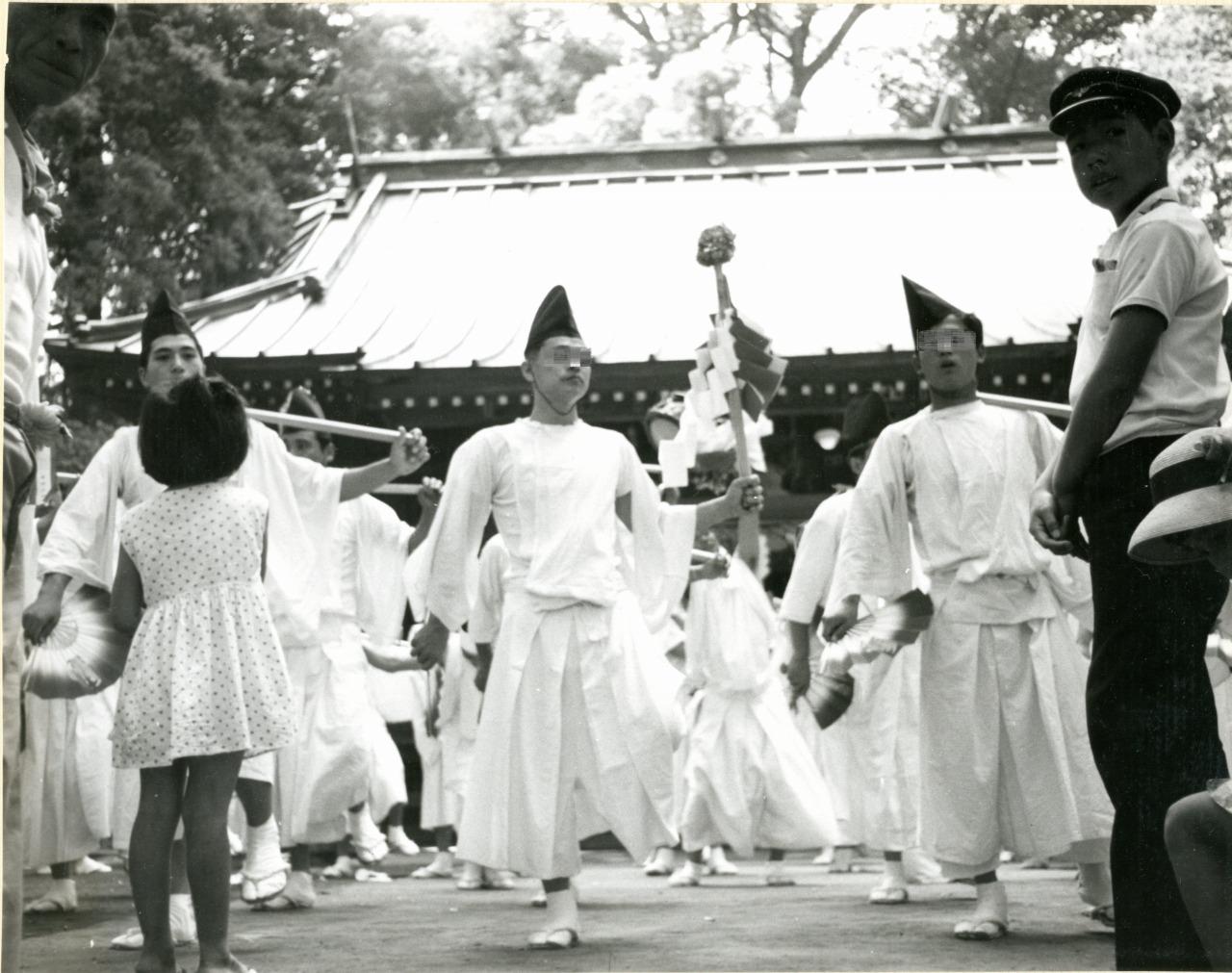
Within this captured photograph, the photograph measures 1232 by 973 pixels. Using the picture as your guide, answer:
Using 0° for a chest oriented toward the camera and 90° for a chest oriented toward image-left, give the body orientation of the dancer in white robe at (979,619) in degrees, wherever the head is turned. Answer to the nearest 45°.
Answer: approximately 0°

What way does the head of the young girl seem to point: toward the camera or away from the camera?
away from the camera

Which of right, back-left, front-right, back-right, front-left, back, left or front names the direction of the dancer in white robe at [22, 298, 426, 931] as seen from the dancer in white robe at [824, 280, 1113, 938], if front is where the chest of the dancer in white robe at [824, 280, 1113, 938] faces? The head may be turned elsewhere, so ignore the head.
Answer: right

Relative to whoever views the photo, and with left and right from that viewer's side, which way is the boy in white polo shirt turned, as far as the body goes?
facing to the left of the viewer

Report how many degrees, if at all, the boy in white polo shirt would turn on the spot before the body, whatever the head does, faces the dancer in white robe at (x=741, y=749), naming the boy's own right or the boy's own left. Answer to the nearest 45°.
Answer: approximately 45° to the boy's own right

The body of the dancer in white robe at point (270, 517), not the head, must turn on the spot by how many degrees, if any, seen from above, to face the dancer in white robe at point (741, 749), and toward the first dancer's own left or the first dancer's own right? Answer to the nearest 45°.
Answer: approximately 135° to the first dancer's own left

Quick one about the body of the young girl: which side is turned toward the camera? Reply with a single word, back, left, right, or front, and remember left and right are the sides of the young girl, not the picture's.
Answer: back

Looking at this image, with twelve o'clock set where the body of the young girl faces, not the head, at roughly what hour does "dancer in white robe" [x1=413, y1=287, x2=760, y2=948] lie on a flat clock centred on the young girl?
The dancer in white robe is roughly at 2 o'clock from the young girl.

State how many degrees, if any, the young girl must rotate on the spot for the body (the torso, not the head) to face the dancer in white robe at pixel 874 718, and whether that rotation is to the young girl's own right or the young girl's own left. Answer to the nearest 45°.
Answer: approximately 45° to the young girl's own right

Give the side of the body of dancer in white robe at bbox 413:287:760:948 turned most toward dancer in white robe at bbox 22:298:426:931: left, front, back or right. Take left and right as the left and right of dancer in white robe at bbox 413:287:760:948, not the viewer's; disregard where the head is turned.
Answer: right

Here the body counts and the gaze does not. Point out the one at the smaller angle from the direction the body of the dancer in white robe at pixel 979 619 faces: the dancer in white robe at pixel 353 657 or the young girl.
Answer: the young girl

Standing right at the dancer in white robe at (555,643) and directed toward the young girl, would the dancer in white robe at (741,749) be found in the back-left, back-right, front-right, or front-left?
back-right
